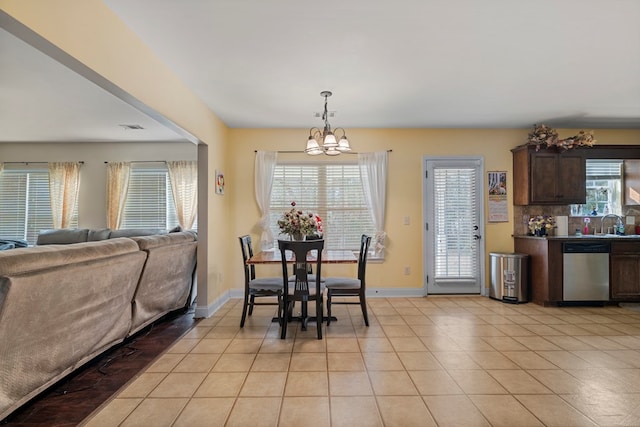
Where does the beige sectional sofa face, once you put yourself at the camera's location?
facing away from the viewer and to the left of the viewer

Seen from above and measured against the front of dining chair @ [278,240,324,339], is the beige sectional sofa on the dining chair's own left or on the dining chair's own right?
on the dining chair's own left

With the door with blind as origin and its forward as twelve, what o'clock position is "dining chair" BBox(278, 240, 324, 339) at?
The dining chair is roughly at 1 o'clock from the door with blind.

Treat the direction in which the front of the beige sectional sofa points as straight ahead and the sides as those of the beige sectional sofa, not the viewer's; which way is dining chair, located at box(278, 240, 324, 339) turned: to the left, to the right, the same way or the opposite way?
to the right

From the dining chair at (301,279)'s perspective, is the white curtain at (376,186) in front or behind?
in front

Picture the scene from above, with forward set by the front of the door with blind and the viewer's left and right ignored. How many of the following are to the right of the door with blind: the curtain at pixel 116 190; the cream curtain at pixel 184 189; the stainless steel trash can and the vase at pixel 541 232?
2

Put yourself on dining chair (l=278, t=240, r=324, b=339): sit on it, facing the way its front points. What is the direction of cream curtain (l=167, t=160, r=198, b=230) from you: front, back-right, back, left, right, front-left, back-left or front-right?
front-left

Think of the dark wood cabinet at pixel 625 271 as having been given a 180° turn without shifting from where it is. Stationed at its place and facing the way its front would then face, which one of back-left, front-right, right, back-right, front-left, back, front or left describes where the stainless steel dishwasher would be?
back-left

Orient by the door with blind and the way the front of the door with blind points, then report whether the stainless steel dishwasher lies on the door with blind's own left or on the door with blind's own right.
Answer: on the door with blind's own left

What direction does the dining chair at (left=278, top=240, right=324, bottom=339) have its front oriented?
away from the camera

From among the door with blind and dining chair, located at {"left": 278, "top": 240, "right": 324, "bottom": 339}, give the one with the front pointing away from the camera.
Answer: the dining chair

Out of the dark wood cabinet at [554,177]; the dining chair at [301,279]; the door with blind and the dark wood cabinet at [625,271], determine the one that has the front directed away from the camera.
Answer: the dining chair

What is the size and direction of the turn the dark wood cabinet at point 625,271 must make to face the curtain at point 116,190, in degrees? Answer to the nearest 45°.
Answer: approximately 45° to its right

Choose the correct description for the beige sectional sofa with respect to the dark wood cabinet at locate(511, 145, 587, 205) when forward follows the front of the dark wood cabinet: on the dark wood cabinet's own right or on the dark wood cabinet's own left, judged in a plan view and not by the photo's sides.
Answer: on the dark wood cabinet's own right

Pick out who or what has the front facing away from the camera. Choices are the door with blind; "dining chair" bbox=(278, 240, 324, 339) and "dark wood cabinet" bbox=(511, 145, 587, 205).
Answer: the dining chair
